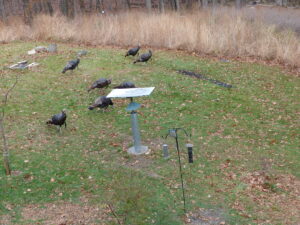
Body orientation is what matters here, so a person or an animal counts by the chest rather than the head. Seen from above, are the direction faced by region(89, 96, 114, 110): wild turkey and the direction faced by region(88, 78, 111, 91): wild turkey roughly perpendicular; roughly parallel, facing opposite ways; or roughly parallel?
roughly parallel

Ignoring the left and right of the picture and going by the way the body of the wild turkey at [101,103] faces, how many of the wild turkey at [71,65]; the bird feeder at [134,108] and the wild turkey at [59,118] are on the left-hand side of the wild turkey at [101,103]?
1

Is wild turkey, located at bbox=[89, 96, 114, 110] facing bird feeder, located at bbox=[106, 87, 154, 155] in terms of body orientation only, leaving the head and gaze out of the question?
no

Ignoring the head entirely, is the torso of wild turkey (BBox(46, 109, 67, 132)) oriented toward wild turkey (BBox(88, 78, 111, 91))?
no

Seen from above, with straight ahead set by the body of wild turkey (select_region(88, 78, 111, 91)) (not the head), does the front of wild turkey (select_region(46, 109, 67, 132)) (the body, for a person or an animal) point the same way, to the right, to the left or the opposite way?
the same way

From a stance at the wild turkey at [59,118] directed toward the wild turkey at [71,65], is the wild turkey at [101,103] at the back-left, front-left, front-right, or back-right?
front-right

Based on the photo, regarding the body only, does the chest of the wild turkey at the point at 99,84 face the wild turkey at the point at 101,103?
no
